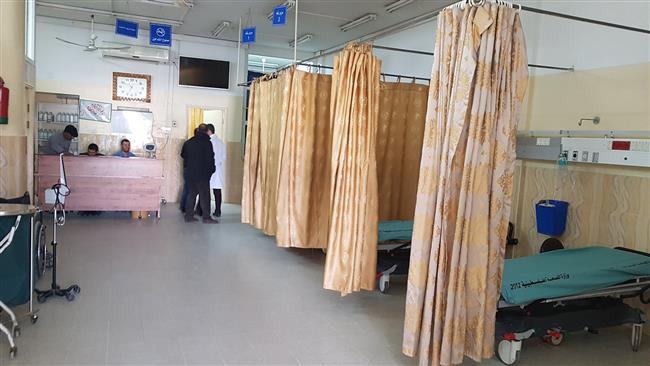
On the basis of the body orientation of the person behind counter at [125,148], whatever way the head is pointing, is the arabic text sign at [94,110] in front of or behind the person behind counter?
behind

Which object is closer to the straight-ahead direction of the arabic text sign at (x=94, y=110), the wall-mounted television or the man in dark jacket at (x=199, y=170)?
the man in dark jacket

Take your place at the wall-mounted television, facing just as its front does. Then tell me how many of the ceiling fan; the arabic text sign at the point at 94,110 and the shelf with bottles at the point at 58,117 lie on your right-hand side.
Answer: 3

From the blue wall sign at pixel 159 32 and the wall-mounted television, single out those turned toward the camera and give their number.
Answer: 2

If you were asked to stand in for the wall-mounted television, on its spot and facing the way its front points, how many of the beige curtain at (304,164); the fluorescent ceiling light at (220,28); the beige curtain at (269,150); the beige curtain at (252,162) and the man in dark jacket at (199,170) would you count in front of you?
5

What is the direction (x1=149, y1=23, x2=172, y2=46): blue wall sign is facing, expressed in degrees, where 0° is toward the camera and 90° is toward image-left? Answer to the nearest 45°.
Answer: approximately 0°

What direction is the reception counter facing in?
toward the camera

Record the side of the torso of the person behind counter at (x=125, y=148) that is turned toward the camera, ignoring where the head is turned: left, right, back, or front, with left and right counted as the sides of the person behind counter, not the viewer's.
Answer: front

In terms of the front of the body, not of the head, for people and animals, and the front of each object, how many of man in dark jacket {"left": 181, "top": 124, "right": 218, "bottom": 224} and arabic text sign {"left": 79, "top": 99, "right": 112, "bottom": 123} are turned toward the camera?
1

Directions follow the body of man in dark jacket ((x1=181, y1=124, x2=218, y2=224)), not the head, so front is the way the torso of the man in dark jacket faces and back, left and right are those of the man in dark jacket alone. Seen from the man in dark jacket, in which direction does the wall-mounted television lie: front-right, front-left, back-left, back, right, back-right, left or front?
front-left

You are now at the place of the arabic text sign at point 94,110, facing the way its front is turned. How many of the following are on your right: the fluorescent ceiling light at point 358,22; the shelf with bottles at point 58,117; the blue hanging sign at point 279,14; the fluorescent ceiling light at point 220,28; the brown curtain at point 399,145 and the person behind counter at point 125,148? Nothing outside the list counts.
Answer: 1

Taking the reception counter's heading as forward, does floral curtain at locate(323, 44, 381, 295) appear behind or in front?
in front

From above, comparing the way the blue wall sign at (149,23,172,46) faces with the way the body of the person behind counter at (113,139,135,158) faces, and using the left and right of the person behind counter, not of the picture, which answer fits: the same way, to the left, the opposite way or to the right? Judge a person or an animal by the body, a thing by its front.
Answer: the same way

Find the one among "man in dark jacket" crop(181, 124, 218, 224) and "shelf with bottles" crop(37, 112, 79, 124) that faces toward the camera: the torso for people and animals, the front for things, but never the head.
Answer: the shelf with bottles

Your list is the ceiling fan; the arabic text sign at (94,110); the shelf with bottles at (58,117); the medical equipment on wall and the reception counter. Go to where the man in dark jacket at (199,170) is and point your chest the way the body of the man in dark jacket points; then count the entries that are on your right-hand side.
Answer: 1

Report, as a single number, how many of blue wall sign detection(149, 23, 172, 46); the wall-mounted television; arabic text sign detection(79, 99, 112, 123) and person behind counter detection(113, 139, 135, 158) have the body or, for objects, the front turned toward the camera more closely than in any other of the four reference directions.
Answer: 4

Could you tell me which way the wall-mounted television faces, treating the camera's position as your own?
facing the viewer

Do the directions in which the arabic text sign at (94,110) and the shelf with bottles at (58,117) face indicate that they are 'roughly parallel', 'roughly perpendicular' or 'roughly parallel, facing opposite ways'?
roughly parallel

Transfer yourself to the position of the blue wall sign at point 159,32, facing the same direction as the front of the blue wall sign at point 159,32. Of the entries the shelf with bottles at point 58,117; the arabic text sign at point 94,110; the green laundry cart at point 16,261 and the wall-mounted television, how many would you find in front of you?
1

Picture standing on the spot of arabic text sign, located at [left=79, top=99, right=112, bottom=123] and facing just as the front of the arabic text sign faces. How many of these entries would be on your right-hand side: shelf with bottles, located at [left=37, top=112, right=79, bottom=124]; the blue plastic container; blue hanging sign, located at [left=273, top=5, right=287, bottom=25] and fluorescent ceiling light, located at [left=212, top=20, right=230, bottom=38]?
1

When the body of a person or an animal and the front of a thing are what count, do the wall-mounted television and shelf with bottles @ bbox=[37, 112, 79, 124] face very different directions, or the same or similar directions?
same or similar directions

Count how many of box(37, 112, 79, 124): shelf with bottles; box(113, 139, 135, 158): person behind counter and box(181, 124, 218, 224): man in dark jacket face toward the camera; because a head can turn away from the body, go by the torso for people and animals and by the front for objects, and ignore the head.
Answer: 2

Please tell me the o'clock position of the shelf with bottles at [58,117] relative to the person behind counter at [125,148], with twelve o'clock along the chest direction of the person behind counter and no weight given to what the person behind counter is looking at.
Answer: The shelf with bottles is roughly at 4 o'clock from the person behind counter.
